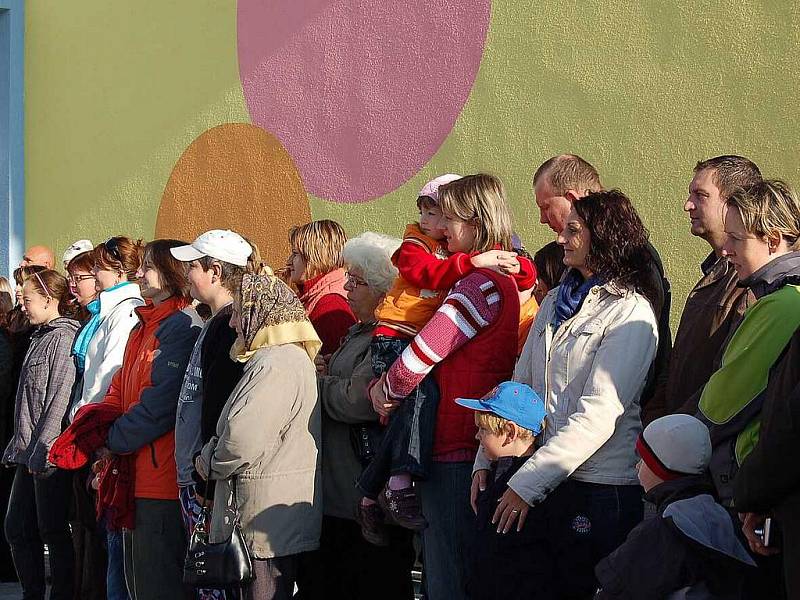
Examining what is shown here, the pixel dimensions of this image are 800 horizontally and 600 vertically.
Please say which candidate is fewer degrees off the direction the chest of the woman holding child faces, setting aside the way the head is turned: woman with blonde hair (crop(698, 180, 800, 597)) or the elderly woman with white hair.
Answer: the elderly woman with white hair

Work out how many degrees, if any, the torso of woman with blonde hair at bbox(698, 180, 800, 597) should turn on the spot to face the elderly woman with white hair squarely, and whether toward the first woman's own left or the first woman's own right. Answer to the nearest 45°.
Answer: approximately 45° to the first woman's own right

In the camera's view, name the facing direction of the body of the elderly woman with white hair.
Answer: to the viewer's left

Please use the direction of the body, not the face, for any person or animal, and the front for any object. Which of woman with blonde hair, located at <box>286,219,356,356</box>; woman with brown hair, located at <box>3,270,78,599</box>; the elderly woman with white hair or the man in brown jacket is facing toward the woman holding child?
the man in brown jacket

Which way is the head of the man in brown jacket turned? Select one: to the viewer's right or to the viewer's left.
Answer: to the viewer's left

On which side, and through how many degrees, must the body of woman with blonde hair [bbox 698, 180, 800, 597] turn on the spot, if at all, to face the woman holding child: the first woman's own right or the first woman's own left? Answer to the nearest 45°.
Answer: approximately 45° to the first woman's own right

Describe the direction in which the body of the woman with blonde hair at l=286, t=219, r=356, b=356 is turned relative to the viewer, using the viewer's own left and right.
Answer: facing to the left of the viewer

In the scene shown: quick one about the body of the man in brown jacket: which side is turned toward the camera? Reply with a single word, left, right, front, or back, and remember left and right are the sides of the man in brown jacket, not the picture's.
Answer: left

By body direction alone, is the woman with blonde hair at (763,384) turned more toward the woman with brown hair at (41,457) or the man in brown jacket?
the woman with brown hair

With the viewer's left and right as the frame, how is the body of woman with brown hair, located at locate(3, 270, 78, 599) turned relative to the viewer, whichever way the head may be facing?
facing to the left of the viewer

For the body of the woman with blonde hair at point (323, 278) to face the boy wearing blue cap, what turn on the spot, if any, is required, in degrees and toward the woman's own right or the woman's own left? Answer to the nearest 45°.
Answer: approximately 90° to the woman's own left
